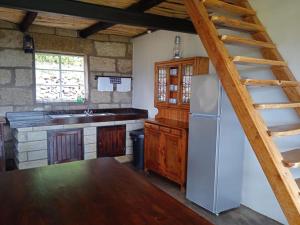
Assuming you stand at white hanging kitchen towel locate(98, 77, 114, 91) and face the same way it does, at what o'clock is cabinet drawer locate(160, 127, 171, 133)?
The cabinet drawer is roughly at 11 o'clock from the white hanging kitchen towel.

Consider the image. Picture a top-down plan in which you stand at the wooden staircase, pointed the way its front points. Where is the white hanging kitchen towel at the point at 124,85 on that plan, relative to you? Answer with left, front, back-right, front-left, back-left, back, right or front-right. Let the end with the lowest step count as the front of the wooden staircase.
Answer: back

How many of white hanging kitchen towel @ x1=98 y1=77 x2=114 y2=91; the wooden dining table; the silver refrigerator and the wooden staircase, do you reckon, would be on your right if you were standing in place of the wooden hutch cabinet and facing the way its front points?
1

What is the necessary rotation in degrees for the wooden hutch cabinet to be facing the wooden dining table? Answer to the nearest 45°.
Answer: approximately 45° to its left

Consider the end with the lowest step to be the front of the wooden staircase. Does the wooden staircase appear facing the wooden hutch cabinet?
no

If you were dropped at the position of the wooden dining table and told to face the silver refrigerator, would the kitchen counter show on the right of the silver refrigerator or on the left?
left

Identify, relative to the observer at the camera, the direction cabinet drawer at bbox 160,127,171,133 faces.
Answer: facing the viewer and to the left of the viewer

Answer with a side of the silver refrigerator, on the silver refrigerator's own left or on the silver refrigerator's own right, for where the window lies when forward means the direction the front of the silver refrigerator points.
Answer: on the silver refrigerator's own right

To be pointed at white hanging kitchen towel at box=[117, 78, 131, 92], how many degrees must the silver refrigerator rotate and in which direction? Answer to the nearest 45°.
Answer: approximately 90° to its right

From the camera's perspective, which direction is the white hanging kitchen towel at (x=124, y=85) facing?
toward the camera

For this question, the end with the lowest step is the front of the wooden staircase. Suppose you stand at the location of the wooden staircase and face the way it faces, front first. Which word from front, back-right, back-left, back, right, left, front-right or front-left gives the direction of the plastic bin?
back

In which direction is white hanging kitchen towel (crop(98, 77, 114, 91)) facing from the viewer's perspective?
toward the camera

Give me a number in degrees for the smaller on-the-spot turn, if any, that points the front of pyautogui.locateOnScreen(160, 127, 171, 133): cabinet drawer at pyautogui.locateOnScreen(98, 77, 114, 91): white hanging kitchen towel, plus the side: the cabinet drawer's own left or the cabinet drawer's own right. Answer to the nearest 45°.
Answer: approximately 90° to the cabinet drawer's own right

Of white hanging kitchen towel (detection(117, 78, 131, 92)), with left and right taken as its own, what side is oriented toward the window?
right

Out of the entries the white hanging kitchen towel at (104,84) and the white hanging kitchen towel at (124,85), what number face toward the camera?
2

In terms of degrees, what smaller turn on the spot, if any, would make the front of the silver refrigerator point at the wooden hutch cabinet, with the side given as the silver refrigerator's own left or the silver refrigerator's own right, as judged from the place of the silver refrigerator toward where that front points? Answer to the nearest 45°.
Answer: approximately 90° to the silver refrigerator's own right

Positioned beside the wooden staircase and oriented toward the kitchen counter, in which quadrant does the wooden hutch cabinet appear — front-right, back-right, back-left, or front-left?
front-right

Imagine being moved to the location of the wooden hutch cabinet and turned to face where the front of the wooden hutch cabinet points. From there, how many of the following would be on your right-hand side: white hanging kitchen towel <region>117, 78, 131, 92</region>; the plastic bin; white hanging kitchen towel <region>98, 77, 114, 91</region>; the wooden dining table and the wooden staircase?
3

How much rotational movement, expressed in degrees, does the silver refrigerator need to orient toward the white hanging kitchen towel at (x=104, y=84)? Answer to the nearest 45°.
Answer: approximately 90° to its right

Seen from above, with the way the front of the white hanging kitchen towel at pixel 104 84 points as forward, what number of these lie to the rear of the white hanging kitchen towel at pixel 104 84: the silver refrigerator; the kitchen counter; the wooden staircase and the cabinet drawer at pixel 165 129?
0
